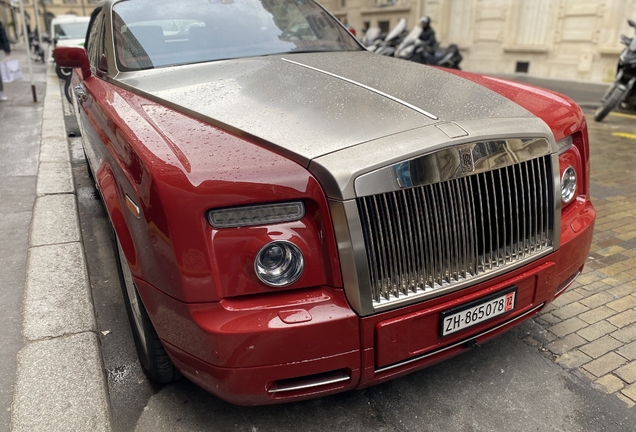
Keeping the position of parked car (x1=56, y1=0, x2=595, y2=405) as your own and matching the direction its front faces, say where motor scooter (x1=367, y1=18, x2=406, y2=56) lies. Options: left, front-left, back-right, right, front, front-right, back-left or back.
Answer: back-left

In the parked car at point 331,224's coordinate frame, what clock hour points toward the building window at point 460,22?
The building window is roughly at 8 o'clock from the parked car.

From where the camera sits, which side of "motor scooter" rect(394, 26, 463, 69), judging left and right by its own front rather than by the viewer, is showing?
left

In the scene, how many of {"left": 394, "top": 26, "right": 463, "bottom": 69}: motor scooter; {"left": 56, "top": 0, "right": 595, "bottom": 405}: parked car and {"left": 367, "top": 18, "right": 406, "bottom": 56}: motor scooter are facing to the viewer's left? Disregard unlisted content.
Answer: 2

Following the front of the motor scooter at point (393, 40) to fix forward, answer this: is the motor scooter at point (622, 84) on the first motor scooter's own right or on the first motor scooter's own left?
on the first motor scooter's own left

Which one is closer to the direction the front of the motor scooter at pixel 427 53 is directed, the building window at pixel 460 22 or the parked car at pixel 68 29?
the parked car

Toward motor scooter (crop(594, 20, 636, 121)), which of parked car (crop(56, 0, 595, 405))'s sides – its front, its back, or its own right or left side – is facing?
left

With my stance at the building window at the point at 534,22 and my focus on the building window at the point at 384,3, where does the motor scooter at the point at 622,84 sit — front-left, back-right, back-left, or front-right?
back-left

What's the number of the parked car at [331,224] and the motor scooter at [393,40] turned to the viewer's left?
1
